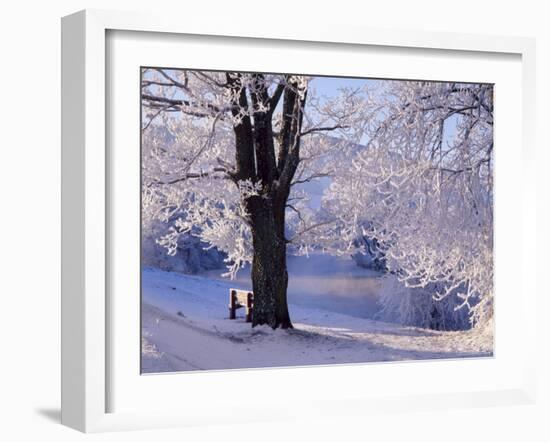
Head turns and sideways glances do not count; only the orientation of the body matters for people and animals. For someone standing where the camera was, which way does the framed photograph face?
facing the viewer and to the right of the viewer
